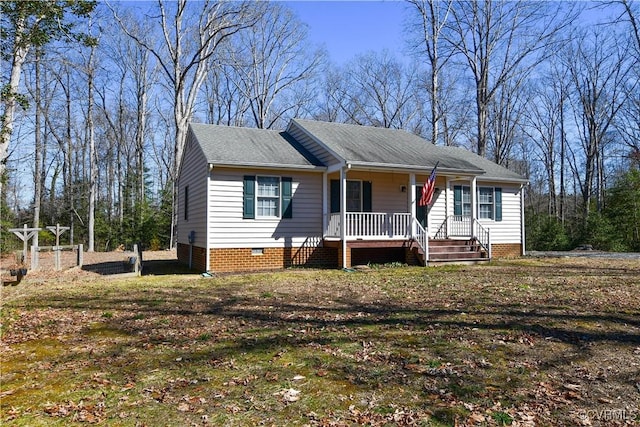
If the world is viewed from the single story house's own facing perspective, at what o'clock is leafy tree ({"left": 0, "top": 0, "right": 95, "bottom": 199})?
The leafy tree is roughly at 3 o'clock from the single story house.

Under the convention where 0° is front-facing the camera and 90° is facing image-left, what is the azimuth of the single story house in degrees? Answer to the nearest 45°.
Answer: approximately 315°
